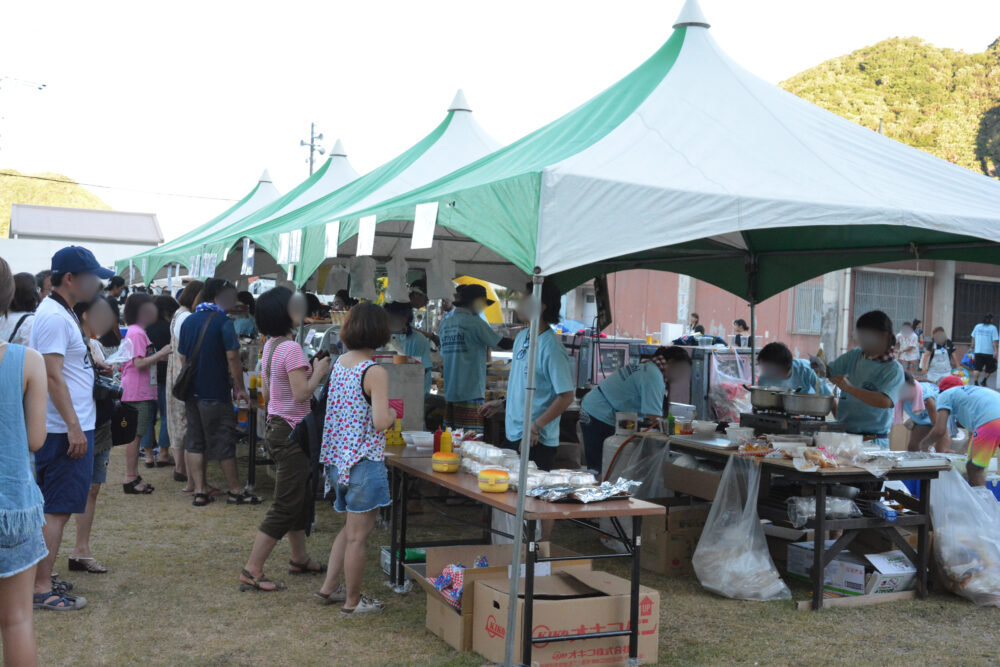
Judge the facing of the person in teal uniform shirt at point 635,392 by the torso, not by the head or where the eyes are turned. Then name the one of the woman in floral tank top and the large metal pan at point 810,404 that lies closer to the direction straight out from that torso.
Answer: the large metal pan

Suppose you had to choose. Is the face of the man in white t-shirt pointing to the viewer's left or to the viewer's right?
to the viewer's right

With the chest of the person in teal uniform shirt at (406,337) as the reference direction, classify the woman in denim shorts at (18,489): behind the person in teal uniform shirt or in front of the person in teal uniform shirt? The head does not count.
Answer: in front

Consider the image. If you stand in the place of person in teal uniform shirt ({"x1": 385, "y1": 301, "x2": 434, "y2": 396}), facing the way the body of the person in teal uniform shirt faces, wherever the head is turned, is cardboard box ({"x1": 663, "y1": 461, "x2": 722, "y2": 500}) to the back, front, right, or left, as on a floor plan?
left

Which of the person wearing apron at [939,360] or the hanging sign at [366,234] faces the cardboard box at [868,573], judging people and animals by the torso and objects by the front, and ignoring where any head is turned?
the person wearing apron

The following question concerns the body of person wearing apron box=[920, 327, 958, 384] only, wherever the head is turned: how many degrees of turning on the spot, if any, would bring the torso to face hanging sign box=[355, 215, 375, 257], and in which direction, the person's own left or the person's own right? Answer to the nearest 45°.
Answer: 0° — they already face it

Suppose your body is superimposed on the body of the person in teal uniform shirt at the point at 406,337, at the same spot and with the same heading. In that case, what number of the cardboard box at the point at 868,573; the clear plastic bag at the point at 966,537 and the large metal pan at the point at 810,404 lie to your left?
3

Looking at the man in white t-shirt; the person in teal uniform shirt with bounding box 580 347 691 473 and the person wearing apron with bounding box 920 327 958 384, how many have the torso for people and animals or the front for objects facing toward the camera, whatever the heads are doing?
1

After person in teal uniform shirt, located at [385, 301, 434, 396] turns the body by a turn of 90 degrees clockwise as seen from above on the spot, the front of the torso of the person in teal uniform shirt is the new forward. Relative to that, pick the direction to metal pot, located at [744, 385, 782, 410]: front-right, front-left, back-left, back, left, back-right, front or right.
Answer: back

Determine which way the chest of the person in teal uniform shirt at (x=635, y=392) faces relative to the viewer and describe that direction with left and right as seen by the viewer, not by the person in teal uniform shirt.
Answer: facing to the right of the viewer
